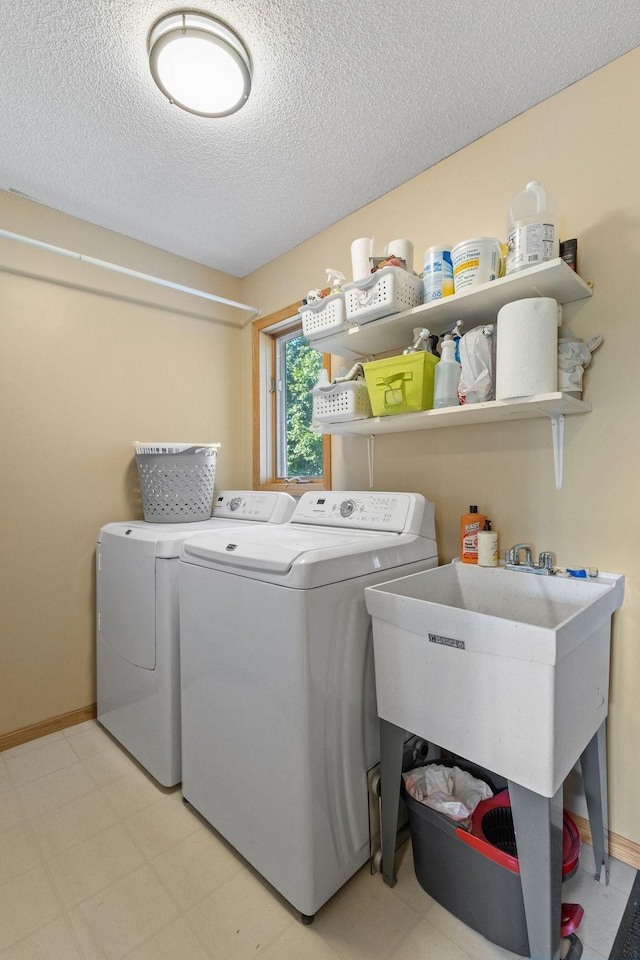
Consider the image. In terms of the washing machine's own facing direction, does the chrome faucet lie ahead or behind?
behind

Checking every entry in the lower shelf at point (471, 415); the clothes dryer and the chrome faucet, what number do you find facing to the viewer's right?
0

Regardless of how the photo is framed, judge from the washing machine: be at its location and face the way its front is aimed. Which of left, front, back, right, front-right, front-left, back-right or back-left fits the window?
back-right

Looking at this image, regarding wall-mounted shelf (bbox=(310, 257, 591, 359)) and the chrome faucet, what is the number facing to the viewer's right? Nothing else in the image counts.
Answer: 0

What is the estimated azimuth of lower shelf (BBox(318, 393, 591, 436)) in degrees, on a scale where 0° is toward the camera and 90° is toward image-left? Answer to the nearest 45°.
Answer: approximately 45°

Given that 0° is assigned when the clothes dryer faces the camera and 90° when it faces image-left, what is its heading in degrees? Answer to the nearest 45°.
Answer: approximately 45°

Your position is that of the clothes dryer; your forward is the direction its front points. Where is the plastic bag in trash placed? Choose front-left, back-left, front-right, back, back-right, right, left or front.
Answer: left
